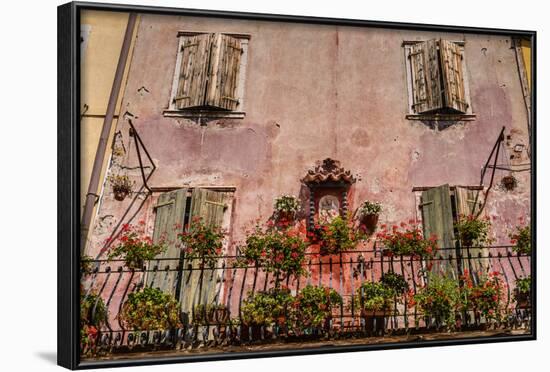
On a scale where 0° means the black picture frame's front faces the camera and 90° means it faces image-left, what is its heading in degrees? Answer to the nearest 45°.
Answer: approximately 315°
